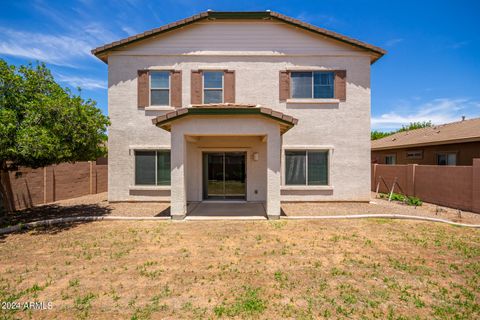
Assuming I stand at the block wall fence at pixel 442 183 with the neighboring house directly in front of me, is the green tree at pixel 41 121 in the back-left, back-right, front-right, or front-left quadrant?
back-left

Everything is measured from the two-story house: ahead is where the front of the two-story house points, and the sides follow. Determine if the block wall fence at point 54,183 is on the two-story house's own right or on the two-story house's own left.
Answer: on the two-story house's own left

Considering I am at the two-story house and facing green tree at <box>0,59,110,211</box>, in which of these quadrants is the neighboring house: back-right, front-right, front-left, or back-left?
back-left

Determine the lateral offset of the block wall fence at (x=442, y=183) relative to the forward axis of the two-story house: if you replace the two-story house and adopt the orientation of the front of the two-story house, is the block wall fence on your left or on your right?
on your right

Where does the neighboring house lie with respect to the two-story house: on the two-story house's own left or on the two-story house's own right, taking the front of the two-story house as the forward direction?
on the two-story house's own right

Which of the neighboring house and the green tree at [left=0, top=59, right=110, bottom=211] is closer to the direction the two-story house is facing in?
the green tree

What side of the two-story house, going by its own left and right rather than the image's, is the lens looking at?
back

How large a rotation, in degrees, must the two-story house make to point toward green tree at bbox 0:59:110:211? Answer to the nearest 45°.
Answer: approximately 135° to its left
